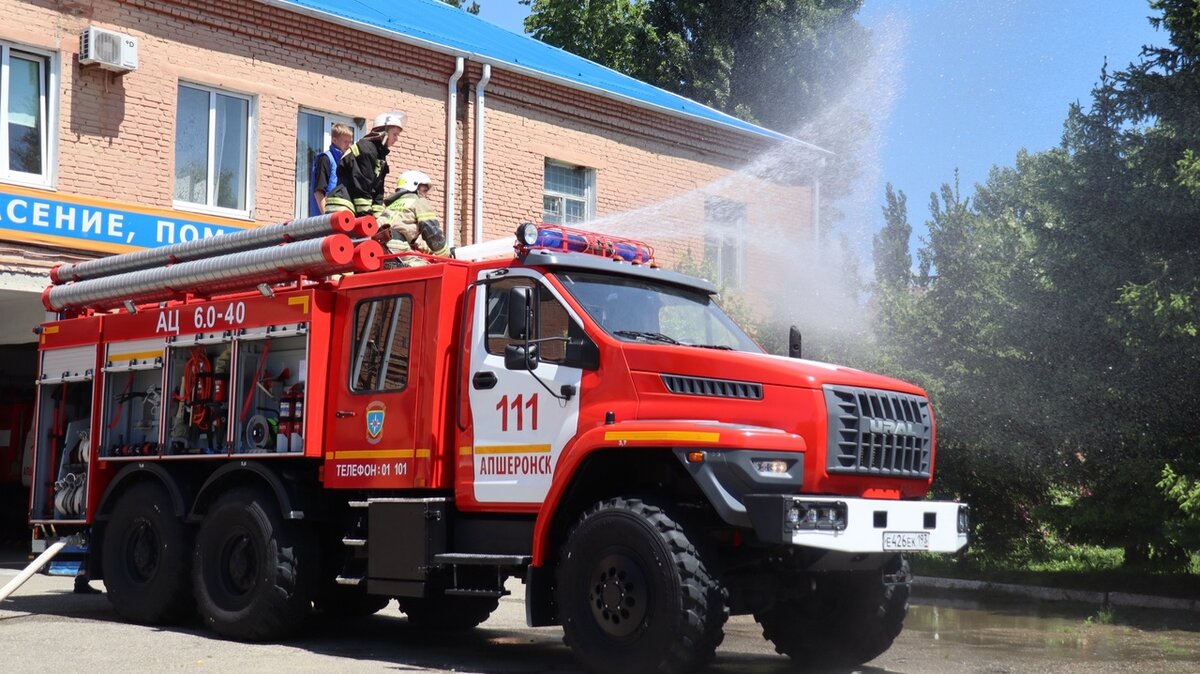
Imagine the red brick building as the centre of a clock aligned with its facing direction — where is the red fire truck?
The red fire truck is roughly at 1 o'clock from the red brick building.

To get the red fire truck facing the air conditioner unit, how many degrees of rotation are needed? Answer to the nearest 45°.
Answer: approximately 180°

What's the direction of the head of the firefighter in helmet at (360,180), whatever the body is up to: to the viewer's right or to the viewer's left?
to the viewer's right
